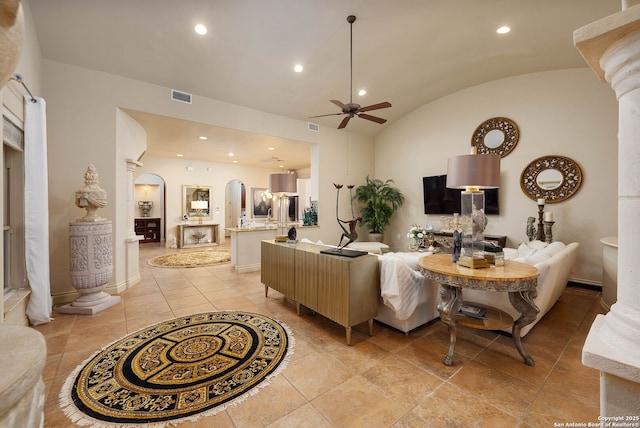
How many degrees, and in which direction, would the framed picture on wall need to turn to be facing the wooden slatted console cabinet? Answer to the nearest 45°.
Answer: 0° — it already faces it

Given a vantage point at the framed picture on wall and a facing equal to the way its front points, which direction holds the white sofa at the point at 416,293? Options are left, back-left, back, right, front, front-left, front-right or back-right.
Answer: front

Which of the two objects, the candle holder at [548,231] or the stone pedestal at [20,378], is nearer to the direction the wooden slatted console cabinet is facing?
the stone pedestal

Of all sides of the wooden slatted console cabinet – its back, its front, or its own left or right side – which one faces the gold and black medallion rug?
front

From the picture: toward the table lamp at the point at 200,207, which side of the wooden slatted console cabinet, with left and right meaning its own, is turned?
right

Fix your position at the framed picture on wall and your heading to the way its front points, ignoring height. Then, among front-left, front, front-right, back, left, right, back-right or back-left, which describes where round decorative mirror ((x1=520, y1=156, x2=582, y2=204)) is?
front-left

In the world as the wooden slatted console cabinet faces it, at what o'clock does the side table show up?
The side table is roughly at 8 o'clock from the wooden slatted console cabinet.

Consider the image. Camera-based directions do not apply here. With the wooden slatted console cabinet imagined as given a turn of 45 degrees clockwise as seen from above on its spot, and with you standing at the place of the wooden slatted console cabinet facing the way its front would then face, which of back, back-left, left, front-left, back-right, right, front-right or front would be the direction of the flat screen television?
back-right

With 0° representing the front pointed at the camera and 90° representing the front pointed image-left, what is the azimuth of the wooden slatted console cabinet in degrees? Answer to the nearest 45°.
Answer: approximately 45°

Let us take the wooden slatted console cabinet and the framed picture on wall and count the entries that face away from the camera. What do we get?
0

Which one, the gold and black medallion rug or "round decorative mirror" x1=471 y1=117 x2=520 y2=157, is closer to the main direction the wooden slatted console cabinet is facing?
the gold and black medallion rug

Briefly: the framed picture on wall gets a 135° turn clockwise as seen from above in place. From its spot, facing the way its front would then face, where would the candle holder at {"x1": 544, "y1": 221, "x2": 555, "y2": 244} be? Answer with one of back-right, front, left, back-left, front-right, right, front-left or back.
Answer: back

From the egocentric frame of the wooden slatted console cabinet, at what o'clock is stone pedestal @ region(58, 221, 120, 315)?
The stone pedestal is roughly at 2 o'clock from the wooden slatted console cabinet.

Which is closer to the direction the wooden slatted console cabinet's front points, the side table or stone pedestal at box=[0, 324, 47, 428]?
the stone pedestal

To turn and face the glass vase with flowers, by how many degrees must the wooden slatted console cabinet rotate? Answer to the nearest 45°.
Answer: approximately 180°

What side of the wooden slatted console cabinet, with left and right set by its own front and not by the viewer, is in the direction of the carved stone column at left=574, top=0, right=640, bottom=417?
left

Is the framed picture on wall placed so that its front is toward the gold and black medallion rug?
yes

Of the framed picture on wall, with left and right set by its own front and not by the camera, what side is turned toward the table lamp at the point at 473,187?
front

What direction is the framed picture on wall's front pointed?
toward the camera

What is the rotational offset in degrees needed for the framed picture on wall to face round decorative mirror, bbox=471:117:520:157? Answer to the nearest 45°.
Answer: approximately 45° to its left

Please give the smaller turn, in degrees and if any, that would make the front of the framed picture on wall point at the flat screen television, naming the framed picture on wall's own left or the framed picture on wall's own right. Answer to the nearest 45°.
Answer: approximately 45° to the framed picture on wall's own left
